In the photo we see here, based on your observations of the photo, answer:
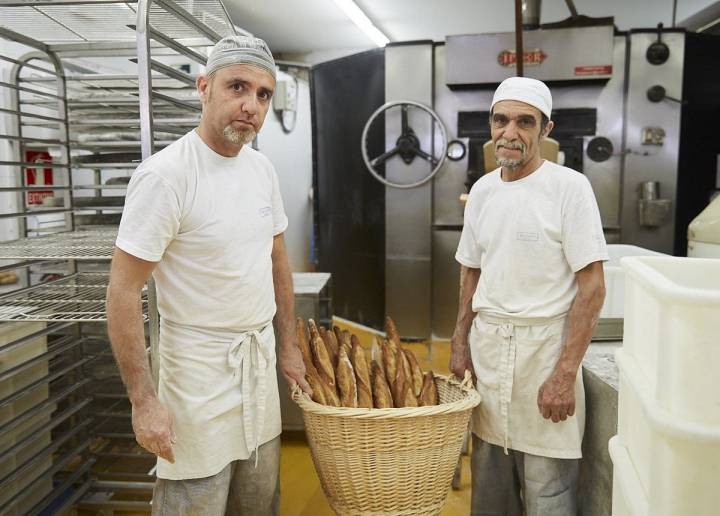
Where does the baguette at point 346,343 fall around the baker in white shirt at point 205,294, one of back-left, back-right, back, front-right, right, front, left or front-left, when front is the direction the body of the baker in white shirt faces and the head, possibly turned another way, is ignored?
left

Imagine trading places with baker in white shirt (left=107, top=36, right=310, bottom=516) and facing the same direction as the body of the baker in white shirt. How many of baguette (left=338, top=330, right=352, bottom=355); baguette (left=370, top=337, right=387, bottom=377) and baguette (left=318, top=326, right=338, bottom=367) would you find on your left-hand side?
3

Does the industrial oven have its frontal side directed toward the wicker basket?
yes

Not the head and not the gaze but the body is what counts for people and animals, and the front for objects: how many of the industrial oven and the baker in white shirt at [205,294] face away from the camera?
0

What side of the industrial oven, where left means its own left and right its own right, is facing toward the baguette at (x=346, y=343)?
front

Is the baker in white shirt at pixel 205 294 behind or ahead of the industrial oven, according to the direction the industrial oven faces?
ahead

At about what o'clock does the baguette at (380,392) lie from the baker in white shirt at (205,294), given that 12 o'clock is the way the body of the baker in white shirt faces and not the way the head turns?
The baguette is roughly at 10 o'clock from the baker in white shirt.

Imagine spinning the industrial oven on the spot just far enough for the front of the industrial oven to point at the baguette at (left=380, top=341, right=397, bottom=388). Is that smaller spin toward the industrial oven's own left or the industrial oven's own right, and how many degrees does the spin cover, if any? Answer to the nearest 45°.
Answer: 0° — it already faces it

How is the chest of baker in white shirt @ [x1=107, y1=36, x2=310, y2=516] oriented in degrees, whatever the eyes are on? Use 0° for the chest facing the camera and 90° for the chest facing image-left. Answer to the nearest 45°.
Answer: approximately 315°

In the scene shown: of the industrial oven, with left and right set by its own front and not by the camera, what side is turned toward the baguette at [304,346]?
front

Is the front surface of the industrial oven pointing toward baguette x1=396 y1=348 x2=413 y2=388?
yes

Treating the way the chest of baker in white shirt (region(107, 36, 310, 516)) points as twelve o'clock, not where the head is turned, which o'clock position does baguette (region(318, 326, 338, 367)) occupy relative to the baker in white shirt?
The baguette is roughly at 9 o'clock from the baker in white shirt.
